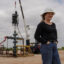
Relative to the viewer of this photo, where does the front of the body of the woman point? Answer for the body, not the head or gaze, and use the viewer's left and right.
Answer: facing the viewer and to the right of the viewer
